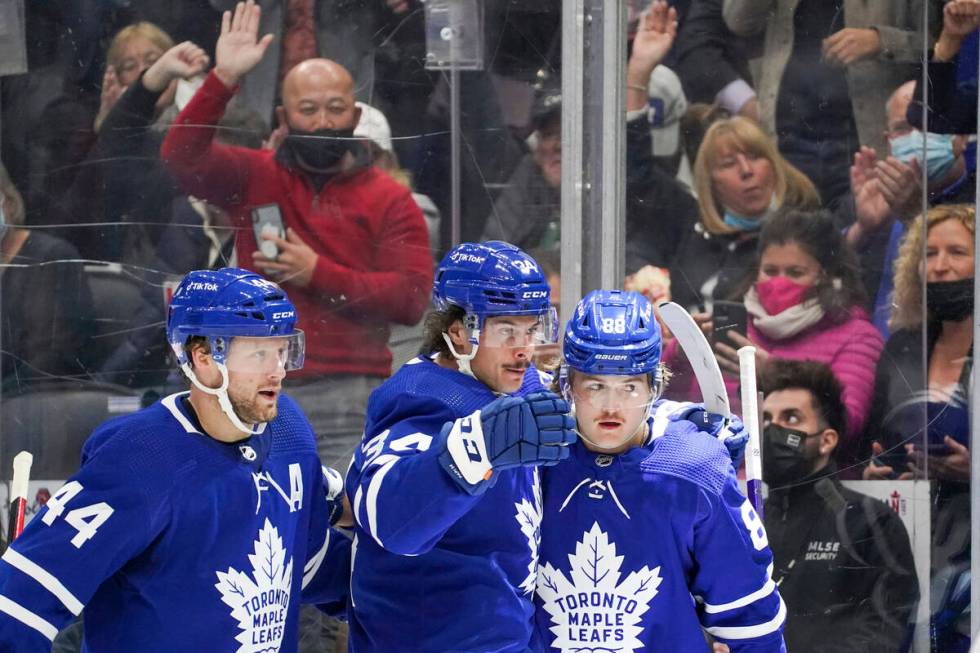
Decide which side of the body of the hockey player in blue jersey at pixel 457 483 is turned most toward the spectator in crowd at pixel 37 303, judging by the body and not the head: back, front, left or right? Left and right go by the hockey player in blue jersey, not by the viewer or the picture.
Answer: back

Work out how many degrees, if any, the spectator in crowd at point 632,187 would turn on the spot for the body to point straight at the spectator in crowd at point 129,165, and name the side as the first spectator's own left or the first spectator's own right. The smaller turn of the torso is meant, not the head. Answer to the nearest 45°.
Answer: approximately 90° to the first spectator's own right

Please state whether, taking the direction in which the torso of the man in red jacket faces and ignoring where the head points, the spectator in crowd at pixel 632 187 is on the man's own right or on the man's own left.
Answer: on the man's own left

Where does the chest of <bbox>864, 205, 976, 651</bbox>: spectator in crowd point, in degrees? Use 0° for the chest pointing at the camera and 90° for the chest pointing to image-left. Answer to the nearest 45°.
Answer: approximately 0°

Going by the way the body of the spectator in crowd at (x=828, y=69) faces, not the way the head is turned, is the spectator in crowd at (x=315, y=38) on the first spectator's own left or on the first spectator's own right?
on the first spectator's own right

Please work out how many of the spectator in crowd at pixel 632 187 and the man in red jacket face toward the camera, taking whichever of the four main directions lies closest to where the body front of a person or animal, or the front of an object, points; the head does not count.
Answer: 2
